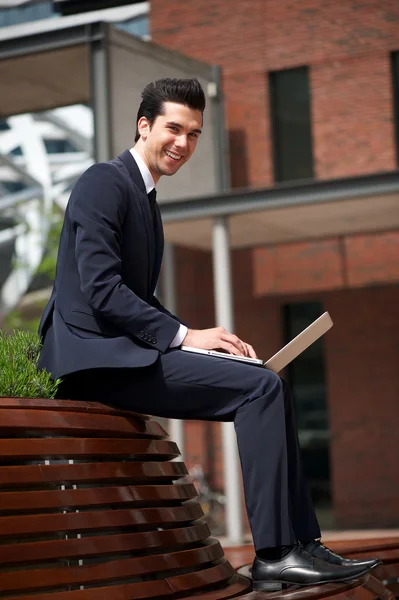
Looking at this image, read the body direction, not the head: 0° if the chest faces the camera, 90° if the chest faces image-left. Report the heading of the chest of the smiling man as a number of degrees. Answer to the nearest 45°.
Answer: approximately 270°
